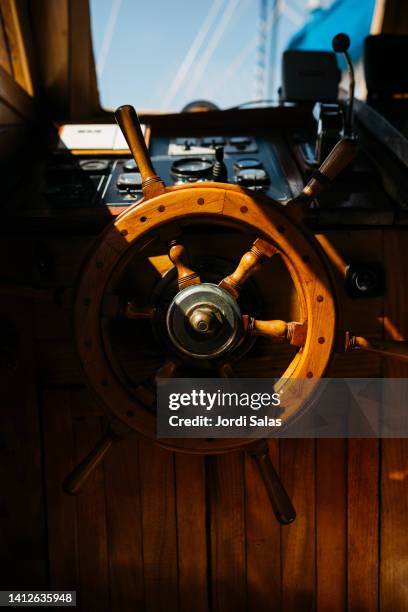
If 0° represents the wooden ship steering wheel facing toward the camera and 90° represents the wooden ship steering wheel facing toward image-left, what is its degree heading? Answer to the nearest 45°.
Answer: approximately 0°

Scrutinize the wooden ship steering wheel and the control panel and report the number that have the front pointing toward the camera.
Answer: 2
